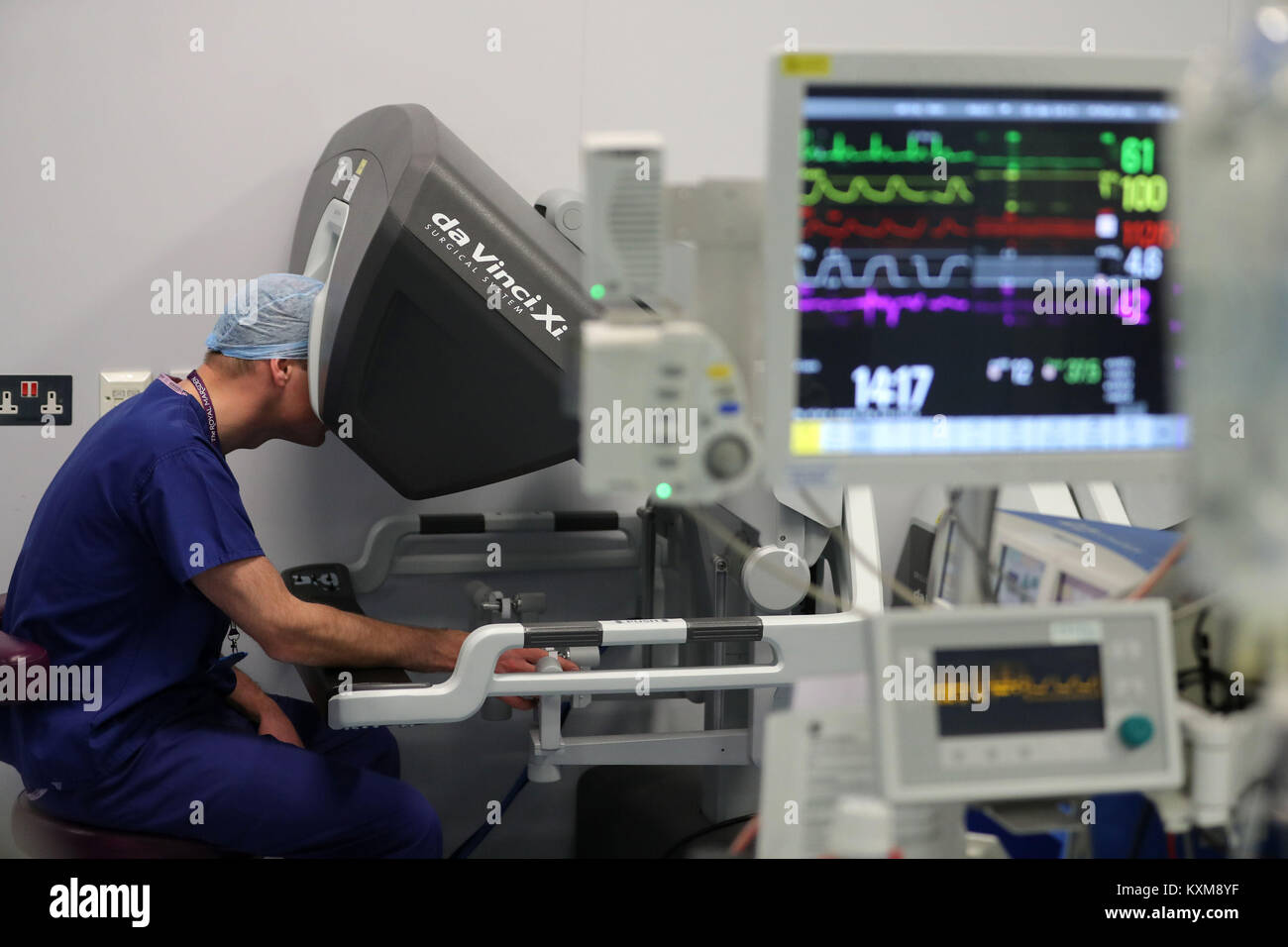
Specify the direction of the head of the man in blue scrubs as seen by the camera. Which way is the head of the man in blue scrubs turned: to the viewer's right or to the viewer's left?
to the viewer's right

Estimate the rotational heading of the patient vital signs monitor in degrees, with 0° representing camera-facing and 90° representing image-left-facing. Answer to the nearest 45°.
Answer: approximately 0°

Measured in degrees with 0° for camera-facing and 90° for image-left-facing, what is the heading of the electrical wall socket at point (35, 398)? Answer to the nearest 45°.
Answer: approximately 0°

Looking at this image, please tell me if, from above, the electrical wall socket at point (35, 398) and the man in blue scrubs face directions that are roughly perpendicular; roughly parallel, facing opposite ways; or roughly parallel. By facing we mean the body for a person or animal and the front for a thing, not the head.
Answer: roughly perpendicular

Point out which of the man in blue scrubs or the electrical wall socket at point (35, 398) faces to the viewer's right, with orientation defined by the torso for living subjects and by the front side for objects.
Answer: the man in blue scrubs

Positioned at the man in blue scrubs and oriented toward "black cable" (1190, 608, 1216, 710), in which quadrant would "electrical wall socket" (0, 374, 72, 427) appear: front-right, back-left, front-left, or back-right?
back-left

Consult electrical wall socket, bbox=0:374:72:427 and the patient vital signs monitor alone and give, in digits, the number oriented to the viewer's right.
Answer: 0

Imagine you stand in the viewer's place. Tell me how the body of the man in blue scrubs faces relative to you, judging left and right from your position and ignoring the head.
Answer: facing to the right of the viewer

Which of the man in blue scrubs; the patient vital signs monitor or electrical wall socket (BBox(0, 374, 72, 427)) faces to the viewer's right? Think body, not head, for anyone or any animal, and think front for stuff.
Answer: the man in blue scrubs
